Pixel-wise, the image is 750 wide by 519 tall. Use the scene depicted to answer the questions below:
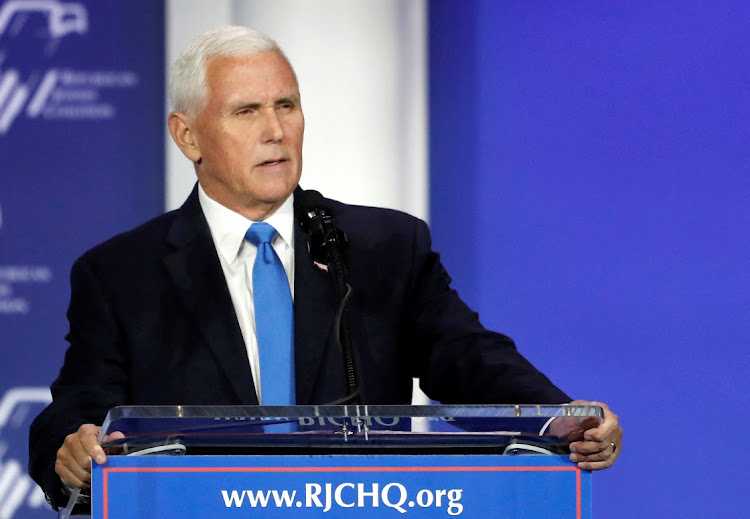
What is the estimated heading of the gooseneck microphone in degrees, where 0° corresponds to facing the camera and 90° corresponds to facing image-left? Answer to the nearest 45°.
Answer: approximately 135°

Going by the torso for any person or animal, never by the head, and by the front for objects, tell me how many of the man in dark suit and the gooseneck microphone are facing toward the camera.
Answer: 1

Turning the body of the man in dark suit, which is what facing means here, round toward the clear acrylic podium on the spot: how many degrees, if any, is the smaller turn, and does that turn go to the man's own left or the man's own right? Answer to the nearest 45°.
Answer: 0° — they already face it

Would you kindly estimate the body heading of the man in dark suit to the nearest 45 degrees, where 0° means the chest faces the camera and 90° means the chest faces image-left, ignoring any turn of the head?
approximately 0°
